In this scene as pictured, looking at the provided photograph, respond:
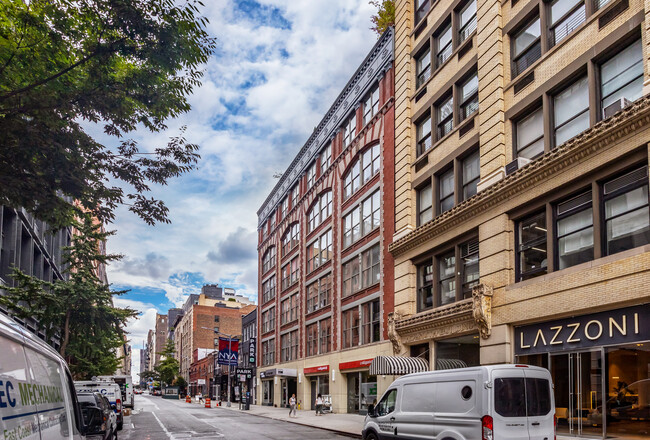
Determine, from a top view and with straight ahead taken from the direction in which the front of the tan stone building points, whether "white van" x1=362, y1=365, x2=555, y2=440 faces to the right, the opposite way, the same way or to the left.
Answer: to the right

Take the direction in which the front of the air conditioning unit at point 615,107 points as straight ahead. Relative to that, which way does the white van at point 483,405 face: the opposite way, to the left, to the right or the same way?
to the right

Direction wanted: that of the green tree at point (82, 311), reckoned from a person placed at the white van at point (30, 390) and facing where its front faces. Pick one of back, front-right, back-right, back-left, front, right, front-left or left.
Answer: front-left

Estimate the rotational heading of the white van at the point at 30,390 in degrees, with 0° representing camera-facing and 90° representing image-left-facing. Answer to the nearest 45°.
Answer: approximately 225°

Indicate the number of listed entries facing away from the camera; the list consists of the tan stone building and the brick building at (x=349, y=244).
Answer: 0

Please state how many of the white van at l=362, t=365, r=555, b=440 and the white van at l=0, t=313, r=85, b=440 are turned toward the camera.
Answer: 0

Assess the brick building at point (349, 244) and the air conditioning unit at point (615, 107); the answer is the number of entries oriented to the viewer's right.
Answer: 0

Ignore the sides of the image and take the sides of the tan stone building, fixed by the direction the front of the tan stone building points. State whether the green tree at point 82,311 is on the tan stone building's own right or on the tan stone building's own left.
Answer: on the tan stone building's own right

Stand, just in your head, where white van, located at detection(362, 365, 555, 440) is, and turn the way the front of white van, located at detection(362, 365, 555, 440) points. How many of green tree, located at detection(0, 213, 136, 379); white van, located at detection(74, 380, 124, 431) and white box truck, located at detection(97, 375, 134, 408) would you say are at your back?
0
